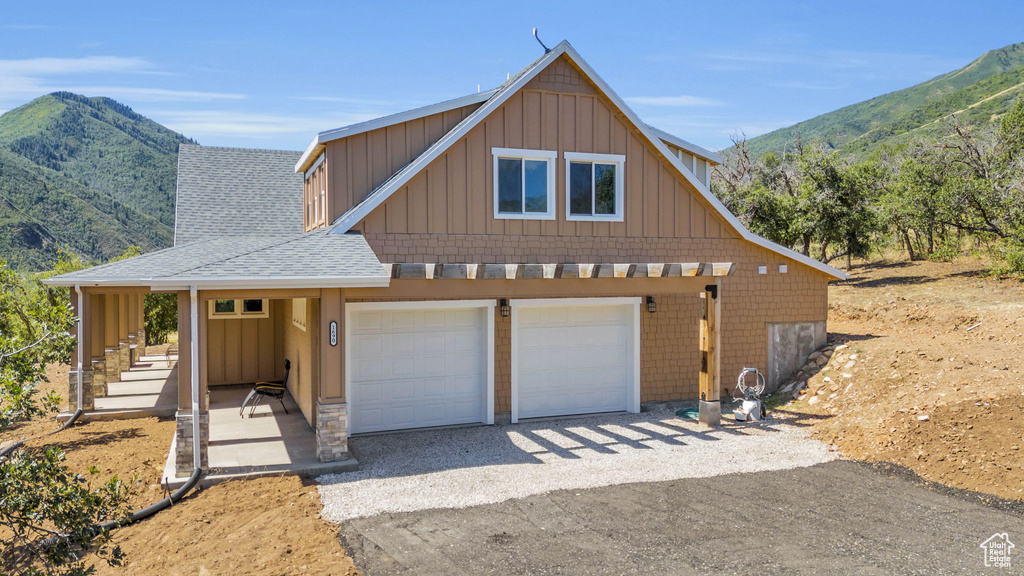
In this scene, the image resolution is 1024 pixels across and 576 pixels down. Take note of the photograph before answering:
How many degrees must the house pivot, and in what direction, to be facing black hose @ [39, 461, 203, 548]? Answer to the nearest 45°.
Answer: approximately 45° to its right

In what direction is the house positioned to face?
toward the camera
